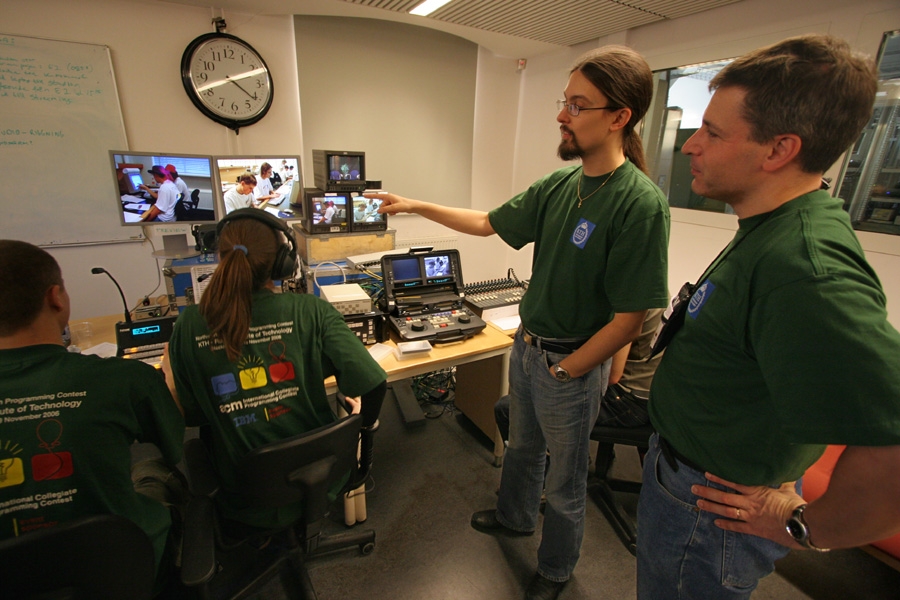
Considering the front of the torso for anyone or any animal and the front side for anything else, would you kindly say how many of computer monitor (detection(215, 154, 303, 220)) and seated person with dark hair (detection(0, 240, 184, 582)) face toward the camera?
1

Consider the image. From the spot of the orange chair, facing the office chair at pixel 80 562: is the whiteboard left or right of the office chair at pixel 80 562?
right

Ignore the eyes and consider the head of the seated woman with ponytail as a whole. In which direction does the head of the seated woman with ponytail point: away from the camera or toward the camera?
away from the camera

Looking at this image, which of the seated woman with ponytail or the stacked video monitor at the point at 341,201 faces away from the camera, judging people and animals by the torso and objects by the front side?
the seated woman with ponytail

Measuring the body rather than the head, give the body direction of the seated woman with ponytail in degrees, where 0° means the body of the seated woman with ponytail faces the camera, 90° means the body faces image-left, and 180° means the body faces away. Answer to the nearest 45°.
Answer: approximately 180°

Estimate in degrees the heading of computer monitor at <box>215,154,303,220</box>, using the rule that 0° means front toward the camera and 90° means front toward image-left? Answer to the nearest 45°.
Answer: approximately 0°

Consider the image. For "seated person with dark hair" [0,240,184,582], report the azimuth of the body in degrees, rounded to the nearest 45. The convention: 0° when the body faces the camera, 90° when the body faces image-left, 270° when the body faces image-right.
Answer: approximately 180°
